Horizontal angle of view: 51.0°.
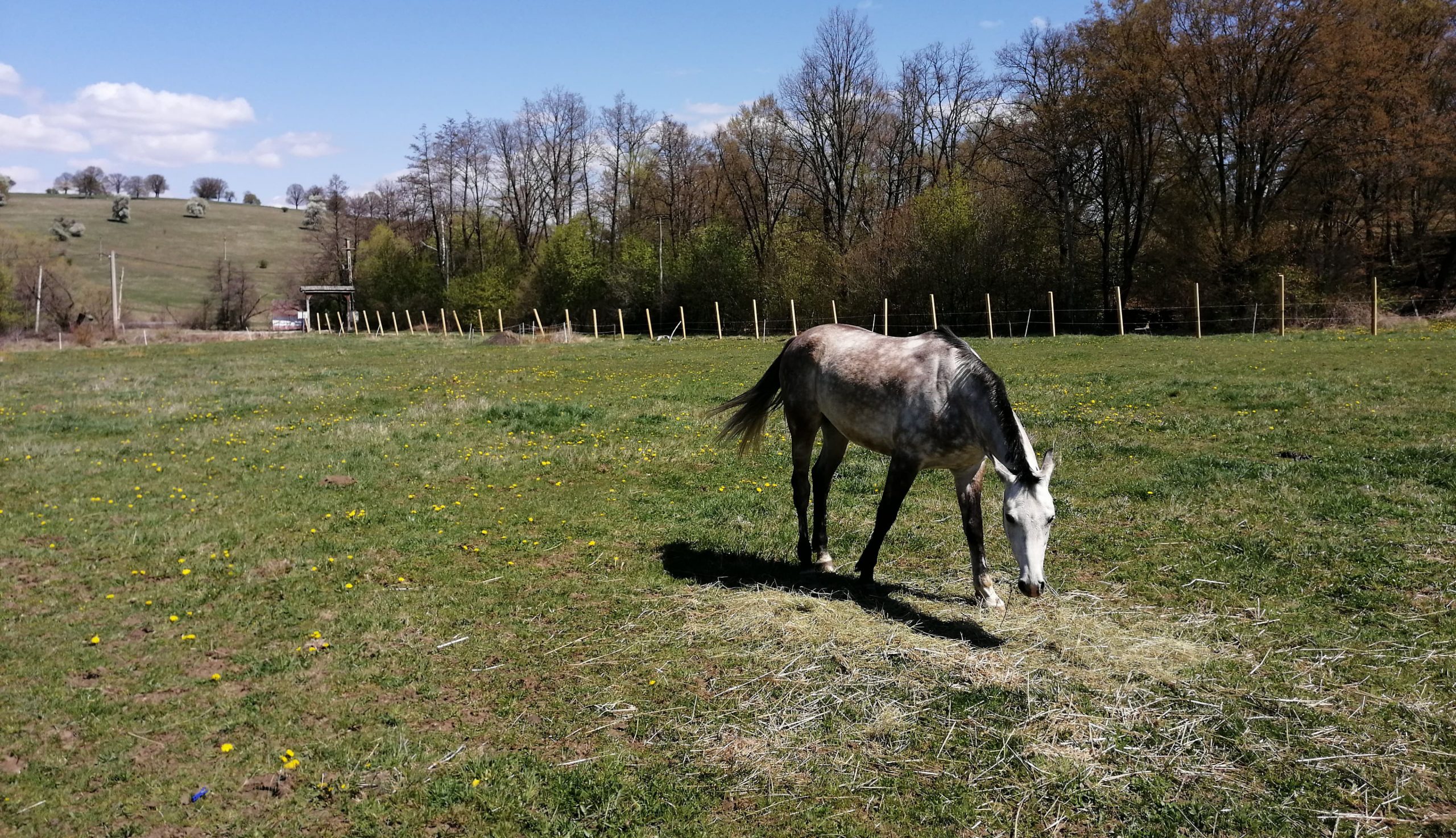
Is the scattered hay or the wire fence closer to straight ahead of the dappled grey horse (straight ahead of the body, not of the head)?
the scattered hay

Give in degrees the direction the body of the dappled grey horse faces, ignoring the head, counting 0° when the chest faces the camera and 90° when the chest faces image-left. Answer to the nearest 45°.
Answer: approximately 315°

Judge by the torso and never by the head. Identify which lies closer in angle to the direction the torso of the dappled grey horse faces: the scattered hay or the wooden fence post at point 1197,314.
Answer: the scattered hay

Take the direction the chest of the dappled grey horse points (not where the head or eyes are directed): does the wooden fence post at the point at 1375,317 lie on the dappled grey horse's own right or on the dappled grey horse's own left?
on the dappled grey horse's own left

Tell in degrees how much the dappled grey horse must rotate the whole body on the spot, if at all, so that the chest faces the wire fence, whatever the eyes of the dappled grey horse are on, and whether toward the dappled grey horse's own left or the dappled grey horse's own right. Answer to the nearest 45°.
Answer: approximately 135° to the dappled grey horse's own left

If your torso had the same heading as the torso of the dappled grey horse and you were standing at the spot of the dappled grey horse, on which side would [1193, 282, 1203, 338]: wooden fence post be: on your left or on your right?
on your left

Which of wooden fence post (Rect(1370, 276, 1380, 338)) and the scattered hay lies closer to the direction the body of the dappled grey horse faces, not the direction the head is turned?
the scattered hay
